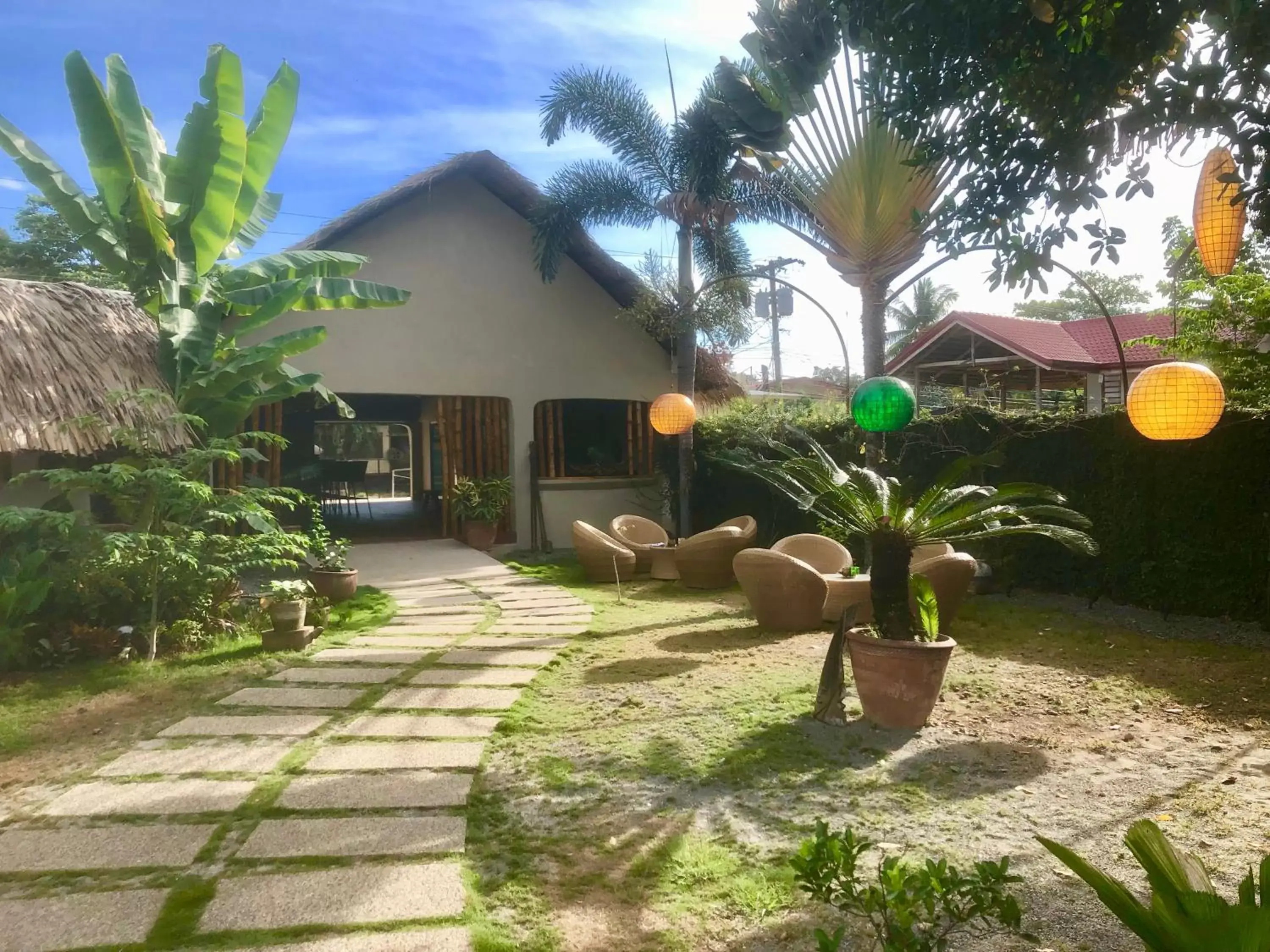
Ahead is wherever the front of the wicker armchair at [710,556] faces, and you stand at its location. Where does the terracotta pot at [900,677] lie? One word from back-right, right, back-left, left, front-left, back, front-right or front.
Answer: back-left

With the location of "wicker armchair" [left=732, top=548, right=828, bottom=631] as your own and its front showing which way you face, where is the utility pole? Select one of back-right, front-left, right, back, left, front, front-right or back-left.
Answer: front-left

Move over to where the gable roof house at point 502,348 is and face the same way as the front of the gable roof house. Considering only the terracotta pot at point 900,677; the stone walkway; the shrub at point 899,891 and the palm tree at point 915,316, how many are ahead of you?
3

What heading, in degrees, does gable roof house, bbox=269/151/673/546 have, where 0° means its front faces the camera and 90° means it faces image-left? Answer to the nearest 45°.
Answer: approximately 0°

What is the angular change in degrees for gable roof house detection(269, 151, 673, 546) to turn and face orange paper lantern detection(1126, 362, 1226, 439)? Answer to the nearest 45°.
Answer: approximately 45° to its left

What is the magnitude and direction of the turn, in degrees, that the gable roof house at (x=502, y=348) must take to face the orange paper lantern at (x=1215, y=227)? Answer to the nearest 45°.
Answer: approximately 45° to its left

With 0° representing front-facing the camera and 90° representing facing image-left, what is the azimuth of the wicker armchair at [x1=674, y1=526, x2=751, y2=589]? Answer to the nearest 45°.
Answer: approximately 135°

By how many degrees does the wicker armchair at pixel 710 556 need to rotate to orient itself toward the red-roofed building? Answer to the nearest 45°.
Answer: approximately 90° to its right

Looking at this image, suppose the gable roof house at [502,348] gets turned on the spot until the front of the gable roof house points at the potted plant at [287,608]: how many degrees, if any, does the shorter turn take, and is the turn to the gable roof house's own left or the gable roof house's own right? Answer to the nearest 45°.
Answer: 0° — it already faces it

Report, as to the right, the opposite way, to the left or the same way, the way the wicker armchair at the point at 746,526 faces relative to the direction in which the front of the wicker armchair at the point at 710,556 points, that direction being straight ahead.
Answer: to the left

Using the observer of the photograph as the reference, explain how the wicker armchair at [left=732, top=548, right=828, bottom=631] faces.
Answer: facing away from the viewer and to the right of the viewer

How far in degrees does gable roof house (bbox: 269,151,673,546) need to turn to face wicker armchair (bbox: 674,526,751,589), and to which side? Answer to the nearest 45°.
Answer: approximately 45° to its left

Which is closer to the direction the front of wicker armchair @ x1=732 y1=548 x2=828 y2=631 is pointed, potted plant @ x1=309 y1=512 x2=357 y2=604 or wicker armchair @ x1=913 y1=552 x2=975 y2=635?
the wicker armchair

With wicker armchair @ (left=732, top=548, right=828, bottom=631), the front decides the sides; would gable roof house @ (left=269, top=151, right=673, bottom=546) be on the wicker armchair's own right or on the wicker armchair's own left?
on the wicker armchair's own left

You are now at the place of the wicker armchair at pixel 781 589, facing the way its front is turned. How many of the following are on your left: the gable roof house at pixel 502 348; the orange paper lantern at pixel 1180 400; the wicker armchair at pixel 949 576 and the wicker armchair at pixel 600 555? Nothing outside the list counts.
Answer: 2

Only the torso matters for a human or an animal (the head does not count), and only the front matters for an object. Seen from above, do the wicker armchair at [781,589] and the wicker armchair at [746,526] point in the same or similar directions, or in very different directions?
very different directions

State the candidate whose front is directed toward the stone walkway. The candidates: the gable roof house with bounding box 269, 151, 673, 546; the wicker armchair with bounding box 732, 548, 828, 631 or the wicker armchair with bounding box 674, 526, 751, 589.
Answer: the gable roof house
